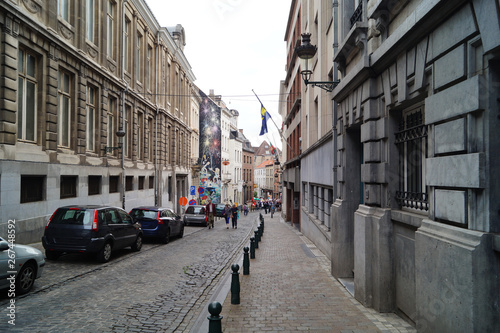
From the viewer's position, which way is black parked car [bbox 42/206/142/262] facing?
facing away from the viewer and to the right of the viewer

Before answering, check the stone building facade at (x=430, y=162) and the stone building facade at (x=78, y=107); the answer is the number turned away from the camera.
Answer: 0

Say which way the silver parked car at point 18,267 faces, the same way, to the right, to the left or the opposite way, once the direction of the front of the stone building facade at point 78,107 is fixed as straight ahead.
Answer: to the left

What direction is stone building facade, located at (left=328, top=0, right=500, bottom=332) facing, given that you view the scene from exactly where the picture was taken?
facing the viewer and to the left of the viewer

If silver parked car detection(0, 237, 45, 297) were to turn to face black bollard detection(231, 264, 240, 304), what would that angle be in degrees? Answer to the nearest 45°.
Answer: approximately 90° to its right

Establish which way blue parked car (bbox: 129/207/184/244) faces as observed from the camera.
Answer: facing away from the viewer and to the right of the viewer

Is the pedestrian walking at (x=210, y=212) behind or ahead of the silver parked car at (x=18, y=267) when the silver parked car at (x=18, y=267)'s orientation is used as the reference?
ahead

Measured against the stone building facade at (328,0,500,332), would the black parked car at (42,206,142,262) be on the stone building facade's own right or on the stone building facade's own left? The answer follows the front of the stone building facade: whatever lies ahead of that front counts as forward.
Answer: on the stone building facade's own right

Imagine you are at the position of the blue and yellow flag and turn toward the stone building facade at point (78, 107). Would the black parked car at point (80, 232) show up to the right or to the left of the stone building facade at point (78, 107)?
left

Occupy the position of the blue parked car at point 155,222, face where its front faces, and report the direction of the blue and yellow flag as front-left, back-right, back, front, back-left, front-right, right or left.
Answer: front

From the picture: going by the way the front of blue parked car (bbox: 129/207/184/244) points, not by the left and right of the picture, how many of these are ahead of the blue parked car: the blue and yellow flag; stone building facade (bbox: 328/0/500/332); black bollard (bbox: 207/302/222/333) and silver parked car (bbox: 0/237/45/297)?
1

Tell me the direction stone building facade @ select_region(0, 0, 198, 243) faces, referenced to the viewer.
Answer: facing the viewer and to the right of the viewer

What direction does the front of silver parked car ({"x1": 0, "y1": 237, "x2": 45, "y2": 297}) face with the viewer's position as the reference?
facing away from the viewer and to the right of the viewer
